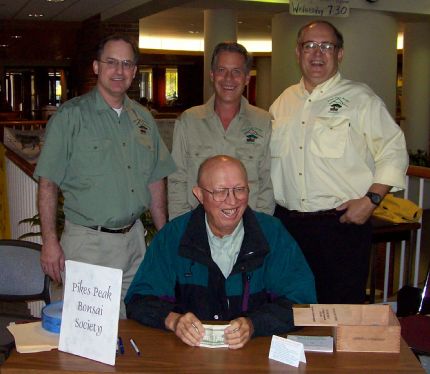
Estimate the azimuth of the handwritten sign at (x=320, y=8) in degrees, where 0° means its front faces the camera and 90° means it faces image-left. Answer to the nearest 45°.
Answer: approximately 0°

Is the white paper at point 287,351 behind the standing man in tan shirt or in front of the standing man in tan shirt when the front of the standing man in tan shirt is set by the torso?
in front

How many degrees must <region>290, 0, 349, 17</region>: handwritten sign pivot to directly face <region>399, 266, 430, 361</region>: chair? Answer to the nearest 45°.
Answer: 0° — it already faces it

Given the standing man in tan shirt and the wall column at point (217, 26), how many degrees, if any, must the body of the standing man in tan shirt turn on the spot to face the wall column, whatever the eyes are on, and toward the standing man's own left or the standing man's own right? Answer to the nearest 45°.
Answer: approximately 180°

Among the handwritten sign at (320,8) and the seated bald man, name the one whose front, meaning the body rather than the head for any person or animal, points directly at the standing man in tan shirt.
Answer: the handwritten sign

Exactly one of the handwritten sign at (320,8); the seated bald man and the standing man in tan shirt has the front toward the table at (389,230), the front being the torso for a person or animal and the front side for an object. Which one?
the handwritten sign

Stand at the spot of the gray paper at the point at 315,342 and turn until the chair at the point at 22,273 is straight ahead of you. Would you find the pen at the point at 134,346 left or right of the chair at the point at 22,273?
left
